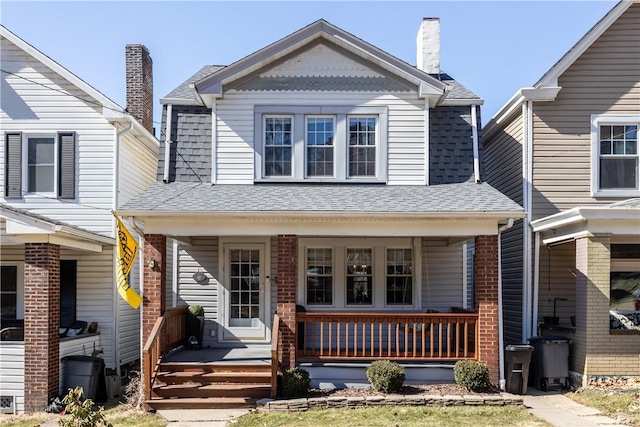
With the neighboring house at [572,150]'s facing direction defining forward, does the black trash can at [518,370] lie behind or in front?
in front

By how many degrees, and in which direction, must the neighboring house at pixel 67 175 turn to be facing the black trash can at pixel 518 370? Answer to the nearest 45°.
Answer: approximately 45° to its left

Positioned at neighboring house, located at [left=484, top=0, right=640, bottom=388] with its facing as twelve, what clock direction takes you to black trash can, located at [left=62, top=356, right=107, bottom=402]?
The black trash can is roughly at 2 o'clock from the neighboring house.

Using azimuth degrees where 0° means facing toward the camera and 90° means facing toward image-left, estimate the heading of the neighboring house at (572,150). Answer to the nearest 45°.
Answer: approximately 0°

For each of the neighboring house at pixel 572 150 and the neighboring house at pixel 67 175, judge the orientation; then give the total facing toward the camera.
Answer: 2

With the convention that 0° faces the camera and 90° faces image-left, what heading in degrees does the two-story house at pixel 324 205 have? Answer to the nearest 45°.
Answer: approximately 0°
